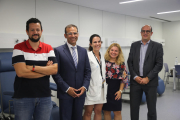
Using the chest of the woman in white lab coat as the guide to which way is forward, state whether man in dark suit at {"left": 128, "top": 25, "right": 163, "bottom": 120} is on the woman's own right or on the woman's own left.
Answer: on the woman's own left

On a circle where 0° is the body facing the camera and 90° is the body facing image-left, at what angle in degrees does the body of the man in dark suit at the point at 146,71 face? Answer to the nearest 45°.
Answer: approximately 0°

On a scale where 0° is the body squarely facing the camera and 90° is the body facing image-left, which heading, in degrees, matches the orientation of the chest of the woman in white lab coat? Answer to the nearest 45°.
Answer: approximately 315°

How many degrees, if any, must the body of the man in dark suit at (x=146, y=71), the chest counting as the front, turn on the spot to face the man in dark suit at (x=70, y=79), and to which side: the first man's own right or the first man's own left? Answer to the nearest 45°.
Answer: approximately 45° to the first man's own right

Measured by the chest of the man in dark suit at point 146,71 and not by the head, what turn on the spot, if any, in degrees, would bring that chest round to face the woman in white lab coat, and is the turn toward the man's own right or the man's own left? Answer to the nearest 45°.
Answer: approximately 45° to the man's own right
